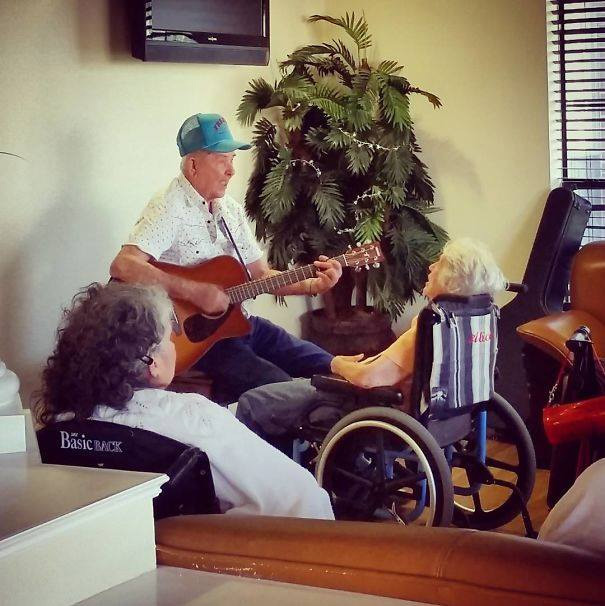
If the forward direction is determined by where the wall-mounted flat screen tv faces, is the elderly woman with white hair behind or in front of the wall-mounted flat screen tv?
in front

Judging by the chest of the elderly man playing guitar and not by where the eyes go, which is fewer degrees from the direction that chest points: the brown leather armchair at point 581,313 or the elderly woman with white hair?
the elderly woman with white hair

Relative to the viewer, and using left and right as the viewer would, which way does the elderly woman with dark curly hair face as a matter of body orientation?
facing away from the viewer and to the right of the viewer

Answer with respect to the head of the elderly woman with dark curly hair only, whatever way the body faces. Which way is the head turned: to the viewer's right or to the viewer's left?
to the viewer's right

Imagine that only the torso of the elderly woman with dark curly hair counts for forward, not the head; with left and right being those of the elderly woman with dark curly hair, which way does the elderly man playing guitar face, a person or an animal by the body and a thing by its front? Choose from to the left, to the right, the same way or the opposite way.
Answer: to the right

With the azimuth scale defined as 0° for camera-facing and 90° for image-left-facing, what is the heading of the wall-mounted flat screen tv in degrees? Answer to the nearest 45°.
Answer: approximately 315°

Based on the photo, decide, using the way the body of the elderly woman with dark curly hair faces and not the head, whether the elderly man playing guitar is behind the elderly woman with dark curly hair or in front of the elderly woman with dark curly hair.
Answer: in front

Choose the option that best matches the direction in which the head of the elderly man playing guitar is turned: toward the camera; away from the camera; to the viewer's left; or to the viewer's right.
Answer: to the viewer's right

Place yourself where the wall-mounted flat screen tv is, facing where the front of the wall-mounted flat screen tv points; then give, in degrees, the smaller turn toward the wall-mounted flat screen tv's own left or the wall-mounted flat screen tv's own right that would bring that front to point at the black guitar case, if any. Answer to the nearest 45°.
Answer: approximately 45° to the wall-mounted flat screen tv's own left

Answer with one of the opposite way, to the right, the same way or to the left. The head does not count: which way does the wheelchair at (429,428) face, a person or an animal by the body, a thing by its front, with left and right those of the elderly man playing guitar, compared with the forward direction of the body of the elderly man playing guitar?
the opposite way

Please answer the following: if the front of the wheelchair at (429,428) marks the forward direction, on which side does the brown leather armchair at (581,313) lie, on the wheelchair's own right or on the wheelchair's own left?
on the wheelchair's own right
